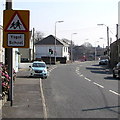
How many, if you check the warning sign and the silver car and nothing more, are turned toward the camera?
2

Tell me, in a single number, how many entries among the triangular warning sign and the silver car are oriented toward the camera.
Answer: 2

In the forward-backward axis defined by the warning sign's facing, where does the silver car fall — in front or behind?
behind

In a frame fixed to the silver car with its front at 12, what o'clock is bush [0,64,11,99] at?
The bush is roughly at 12 o'clock from the silver car.

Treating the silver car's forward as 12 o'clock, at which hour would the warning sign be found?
The warning sign is roughly at 12 o'clock from the silver car.

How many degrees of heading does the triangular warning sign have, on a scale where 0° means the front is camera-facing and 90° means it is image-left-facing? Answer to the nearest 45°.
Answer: approximately 0°

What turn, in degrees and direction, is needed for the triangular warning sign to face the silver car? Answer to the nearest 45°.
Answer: approximately 180°

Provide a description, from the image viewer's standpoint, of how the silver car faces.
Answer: facing the viewer

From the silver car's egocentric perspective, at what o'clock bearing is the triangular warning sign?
The triangular warning sign is roughly at 12 o'clock from the silver car.
